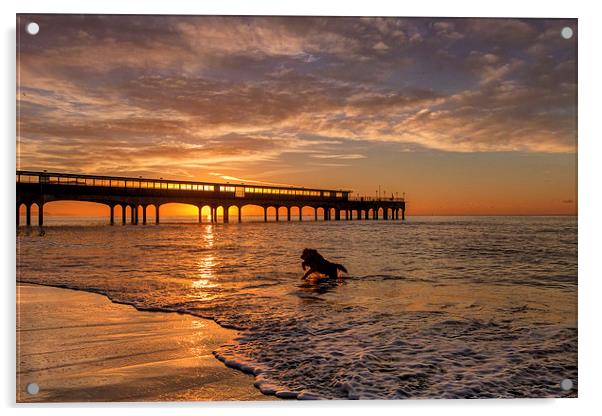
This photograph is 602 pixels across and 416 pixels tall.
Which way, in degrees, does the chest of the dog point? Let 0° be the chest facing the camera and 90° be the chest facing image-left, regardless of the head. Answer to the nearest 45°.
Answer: approximately 90°
